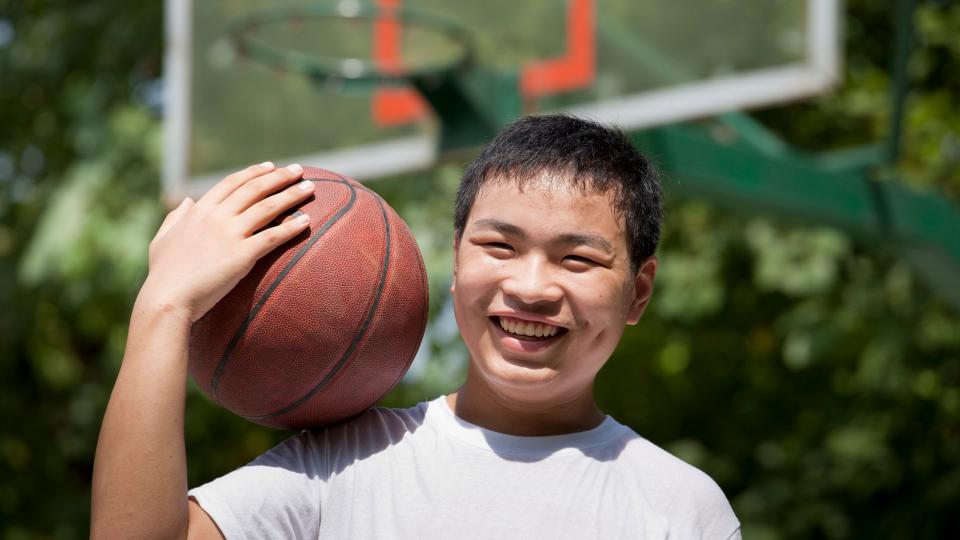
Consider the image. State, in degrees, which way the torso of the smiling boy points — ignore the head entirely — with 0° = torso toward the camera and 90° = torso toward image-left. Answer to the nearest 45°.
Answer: approximately 0°
